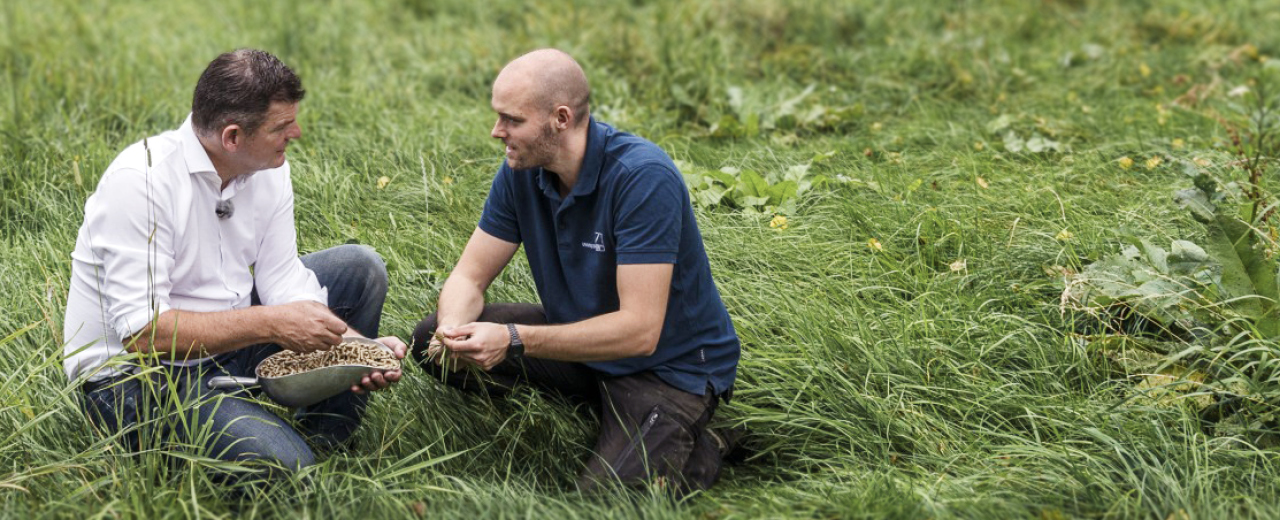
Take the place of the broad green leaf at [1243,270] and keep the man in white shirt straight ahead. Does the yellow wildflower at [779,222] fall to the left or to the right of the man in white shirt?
right

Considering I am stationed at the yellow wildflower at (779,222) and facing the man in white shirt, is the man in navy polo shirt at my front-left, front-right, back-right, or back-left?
front-left

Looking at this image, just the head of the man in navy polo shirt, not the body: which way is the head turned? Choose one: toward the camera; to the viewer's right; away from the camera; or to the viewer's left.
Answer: to the viewer's left

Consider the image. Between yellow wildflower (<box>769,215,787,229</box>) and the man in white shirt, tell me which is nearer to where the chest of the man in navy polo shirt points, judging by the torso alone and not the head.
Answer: the man in white shirt

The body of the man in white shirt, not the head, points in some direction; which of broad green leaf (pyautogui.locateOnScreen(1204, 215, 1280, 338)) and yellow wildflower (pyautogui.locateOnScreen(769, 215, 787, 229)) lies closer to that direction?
the broad green leaf

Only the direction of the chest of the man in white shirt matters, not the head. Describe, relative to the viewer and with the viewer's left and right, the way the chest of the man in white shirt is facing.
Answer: facing the viewer and to the right of the viewer

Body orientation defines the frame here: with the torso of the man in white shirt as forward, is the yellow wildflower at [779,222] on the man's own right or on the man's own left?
on the man's own left

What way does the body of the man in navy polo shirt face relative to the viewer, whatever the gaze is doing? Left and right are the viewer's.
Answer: facing the viewer and to the left of the viewer

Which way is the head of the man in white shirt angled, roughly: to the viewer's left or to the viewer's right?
to the viewer's right

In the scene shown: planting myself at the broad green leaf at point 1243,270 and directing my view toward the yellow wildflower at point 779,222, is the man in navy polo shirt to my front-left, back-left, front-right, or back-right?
front-left

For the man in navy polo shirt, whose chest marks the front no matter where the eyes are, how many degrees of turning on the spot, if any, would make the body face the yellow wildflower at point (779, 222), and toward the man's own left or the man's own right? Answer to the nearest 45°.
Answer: approximately 180°
